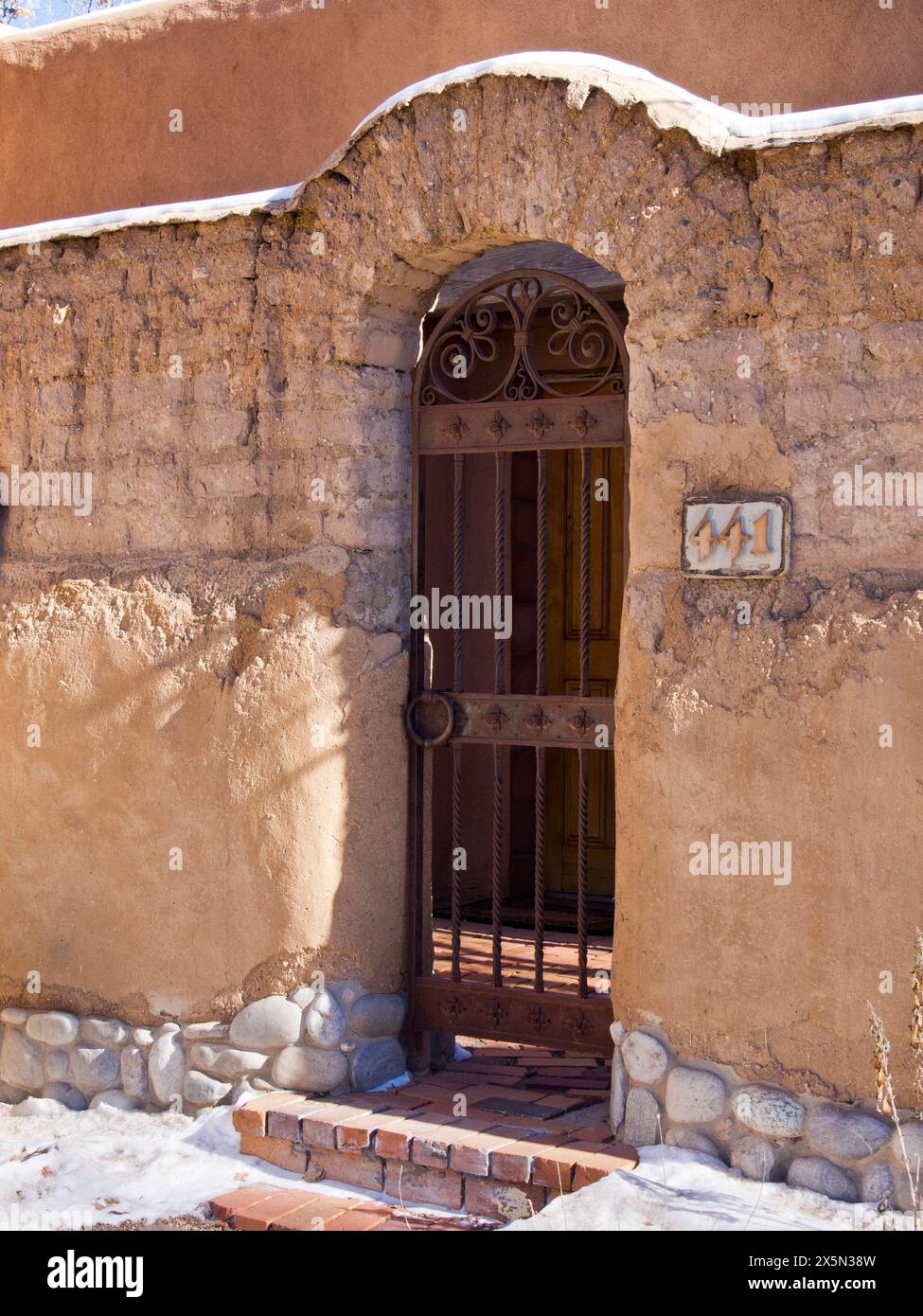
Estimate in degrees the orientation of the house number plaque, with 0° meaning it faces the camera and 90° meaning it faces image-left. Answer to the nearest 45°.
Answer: approximately 0°

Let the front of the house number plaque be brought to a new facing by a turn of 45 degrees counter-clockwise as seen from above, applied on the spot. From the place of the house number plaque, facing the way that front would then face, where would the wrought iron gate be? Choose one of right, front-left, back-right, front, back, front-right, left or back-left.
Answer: back

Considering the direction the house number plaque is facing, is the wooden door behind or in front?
behind
